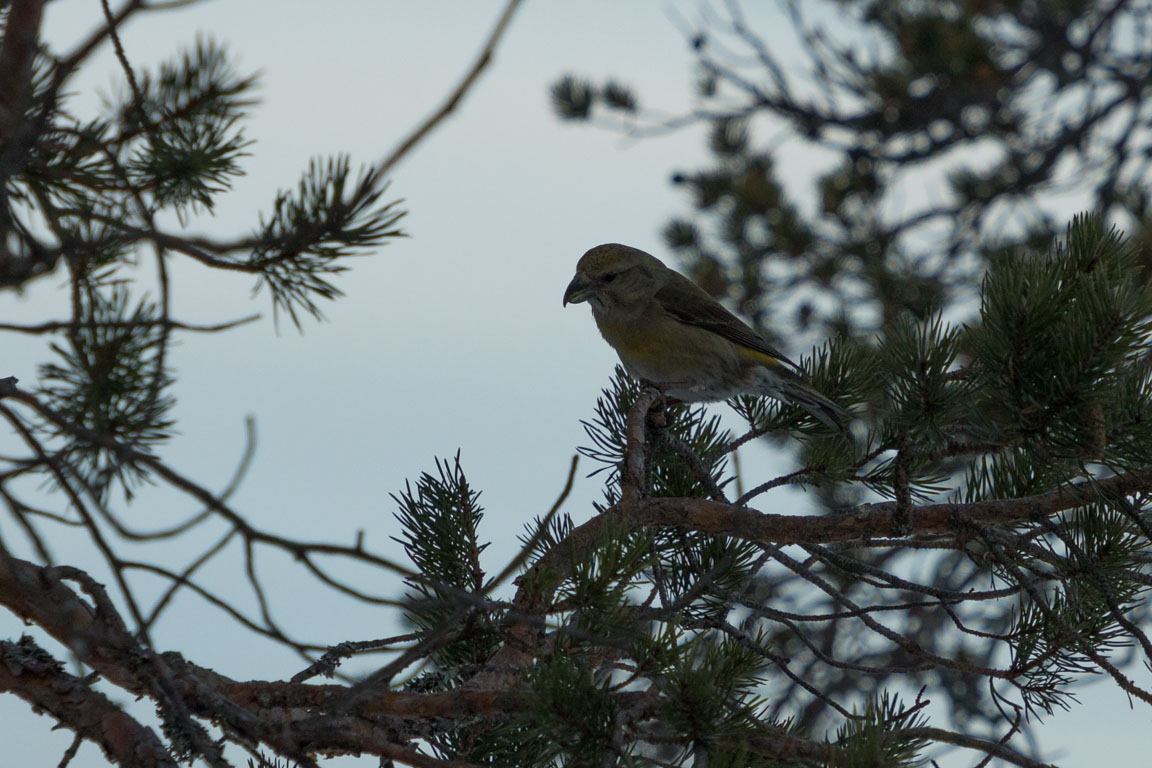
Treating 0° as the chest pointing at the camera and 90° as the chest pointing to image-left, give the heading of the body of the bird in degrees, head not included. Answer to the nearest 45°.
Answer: approximately 90°
